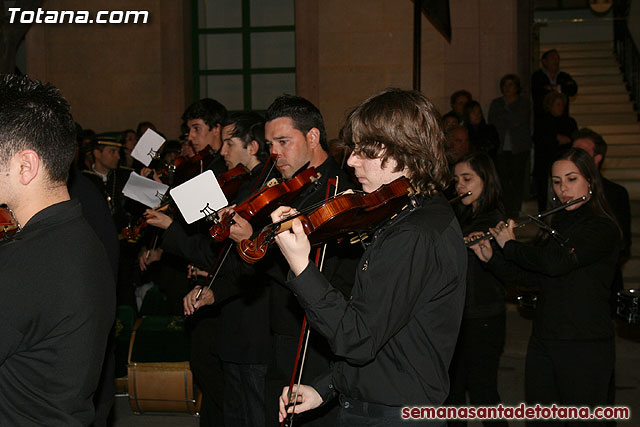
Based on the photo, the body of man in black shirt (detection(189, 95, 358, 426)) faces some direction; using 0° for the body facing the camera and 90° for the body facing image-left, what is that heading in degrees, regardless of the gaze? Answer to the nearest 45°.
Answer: approximately 45°

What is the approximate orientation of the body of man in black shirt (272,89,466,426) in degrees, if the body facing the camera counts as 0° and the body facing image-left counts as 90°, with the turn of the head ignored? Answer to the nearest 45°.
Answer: approximately 90°

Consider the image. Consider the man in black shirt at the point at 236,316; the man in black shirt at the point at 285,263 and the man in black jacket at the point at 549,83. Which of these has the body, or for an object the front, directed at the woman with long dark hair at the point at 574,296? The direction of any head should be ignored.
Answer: the man in black jacket at the point at 549,83

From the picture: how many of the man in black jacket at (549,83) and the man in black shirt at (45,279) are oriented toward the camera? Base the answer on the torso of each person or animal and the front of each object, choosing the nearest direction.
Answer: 1

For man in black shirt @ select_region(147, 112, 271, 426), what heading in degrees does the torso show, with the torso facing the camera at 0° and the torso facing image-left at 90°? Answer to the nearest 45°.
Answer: approximately 90°

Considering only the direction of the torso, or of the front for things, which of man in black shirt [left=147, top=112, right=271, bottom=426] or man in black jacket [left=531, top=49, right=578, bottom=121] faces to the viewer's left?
man in black shirt [left=147, top=112, right=271, bottom=426]

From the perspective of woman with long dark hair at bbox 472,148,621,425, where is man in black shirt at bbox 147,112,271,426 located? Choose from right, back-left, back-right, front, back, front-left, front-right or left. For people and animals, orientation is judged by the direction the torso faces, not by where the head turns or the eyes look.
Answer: front-right
